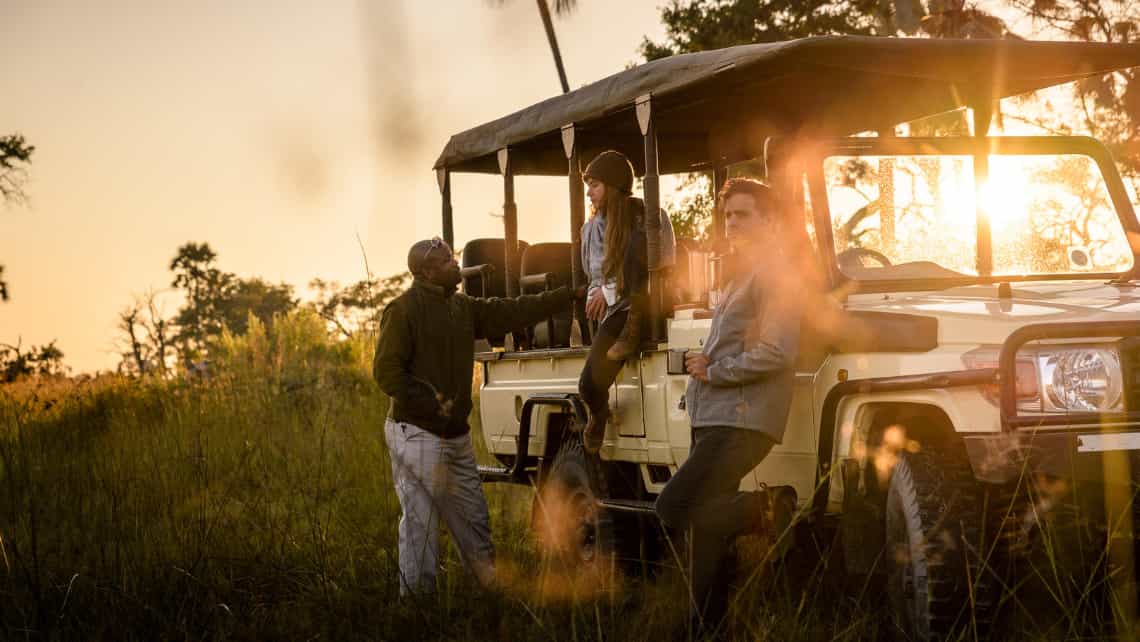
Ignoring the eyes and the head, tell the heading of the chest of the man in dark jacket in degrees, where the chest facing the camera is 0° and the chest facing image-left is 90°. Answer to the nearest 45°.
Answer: approximately 315°

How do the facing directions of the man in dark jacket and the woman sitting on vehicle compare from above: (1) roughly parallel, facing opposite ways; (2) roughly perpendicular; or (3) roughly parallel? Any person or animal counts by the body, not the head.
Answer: roughly perpendicular

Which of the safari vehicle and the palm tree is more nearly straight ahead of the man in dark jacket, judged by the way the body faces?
the safari vehicle

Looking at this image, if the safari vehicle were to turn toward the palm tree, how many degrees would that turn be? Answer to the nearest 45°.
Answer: approximately 135° to its left

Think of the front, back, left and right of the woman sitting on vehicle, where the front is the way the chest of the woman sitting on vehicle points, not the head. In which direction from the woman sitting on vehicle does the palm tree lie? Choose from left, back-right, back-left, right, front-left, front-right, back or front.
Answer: back-right

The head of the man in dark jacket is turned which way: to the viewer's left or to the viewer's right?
to the viewer's right

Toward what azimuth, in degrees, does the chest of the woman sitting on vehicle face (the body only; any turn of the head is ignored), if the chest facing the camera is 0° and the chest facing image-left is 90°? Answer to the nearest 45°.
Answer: approximately 45°

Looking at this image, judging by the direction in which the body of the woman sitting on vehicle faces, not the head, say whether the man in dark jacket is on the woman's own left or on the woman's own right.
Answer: on the woman's own right

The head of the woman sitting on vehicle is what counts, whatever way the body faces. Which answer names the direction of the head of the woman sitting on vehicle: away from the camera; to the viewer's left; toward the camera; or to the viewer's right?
to the viewer's left

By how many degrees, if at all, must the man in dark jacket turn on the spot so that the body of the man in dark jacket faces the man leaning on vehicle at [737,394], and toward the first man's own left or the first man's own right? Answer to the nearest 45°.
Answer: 0° — they already face them
